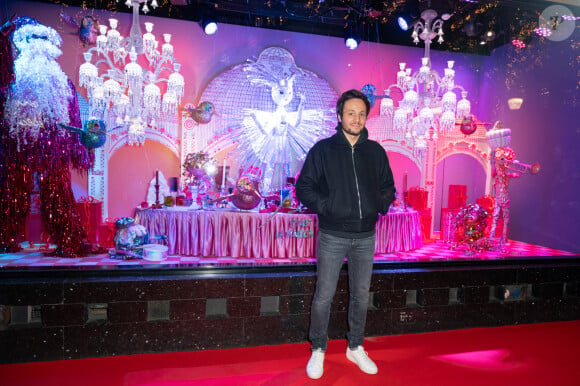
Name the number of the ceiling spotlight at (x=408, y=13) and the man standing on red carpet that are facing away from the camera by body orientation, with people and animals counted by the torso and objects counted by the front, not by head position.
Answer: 0

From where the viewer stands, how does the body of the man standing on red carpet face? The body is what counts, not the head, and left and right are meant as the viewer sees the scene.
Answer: facing the viewer

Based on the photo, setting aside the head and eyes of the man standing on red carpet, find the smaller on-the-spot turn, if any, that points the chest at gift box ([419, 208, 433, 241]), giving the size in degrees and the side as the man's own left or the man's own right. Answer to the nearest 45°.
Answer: approximately 180°

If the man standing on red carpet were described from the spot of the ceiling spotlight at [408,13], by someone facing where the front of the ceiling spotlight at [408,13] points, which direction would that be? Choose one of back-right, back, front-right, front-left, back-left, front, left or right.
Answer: front-left

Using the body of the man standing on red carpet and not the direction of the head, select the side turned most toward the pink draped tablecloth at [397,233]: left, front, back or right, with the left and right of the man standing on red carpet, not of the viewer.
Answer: back

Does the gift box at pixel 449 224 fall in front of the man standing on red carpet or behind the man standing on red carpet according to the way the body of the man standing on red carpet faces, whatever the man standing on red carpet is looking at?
behind

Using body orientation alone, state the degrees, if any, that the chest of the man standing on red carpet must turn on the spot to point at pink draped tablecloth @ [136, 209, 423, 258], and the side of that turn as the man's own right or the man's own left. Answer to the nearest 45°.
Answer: approximately 135° to the man's own right

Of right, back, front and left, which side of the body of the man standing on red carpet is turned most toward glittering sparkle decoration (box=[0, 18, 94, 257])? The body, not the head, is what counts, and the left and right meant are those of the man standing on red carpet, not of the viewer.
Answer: right

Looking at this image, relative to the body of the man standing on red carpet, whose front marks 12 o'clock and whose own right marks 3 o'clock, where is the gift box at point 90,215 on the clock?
The gift box is roughly at 4 o'clock from the man standing on red carpet.

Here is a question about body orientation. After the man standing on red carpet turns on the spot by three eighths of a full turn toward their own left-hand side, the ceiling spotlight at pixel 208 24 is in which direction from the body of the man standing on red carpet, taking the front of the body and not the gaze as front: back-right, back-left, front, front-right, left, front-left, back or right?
left

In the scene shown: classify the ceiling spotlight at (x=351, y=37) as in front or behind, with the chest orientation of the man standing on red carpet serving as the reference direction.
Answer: behind
